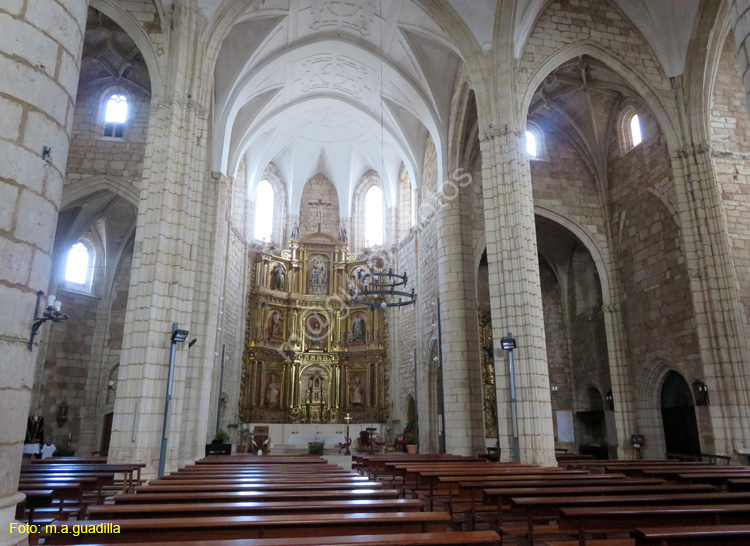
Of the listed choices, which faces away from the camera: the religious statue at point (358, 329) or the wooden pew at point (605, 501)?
the wooden pew

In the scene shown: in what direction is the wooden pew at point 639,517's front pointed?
away from the camera

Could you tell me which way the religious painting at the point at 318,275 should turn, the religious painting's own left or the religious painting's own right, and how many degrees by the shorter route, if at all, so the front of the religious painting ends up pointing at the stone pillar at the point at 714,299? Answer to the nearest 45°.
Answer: approximately 45° to the religious painting's own left

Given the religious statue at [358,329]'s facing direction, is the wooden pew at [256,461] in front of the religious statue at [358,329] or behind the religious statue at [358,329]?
in front

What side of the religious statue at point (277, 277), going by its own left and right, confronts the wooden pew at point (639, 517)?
front

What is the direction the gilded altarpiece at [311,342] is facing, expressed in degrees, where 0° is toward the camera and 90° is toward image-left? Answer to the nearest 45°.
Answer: approximately 0°

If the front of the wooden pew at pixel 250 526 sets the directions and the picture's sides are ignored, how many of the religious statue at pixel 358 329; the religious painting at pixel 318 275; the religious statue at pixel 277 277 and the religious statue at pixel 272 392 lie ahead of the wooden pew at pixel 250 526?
4

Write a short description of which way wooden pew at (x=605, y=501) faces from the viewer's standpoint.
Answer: facing away from the viewer

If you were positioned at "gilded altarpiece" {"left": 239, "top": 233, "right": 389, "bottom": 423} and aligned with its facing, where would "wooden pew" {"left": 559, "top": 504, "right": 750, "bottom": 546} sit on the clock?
The wooden pew is roughly at 12 o'clock from the gilded altarpiece.

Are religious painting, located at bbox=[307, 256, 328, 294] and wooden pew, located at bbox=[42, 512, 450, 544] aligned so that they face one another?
yes

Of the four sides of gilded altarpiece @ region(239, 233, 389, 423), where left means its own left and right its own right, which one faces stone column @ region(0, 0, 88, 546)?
front

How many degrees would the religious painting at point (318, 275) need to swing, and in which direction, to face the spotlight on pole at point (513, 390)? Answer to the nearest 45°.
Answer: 0° — it already faces it

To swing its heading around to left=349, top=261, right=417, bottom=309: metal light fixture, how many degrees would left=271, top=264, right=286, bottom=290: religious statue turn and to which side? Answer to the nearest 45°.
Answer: approximately 45° to its left

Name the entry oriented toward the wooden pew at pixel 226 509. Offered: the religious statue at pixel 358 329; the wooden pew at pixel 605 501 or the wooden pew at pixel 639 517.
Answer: the religious statue

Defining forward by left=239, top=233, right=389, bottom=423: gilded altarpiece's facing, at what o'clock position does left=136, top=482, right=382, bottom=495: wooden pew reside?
The wooden pew is roughly at 12 o'clock from the gilded altarpiece.

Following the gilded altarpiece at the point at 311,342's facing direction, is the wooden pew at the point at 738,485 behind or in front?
in front
